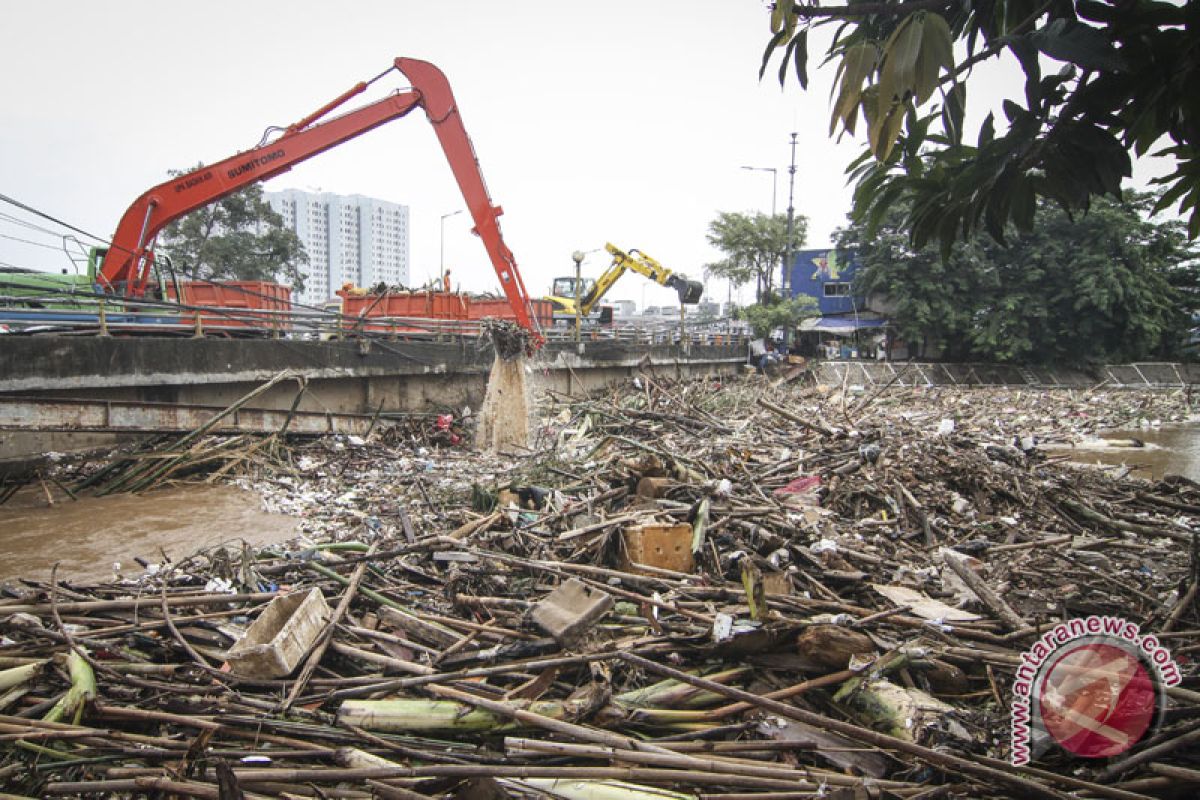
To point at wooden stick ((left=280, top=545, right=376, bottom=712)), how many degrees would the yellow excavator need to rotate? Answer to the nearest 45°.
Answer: approximately 90° to its right

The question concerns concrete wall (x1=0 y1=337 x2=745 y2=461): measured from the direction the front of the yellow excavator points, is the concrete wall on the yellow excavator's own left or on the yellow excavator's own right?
on the yellow excavator's own right

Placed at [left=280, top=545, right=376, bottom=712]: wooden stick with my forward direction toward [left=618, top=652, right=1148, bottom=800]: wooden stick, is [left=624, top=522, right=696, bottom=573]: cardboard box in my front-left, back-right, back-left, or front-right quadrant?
front-left

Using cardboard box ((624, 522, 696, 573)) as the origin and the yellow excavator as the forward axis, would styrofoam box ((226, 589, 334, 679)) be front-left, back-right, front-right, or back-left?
back-left

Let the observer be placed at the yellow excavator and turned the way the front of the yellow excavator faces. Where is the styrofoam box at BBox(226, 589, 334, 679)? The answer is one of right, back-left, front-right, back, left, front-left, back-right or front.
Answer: right

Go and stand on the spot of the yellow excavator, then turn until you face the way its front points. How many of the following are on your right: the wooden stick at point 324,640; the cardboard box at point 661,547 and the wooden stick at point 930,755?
3

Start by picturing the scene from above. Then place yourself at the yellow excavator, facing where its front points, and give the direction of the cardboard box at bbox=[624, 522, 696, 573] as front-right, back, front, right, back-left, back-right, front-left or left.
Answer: right

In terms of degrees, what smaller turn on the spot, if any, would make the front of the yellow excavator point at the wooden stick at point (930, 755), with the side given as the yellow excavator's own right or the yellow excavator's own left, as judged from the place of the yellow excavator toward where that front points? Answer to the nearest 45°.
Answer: approximately 90° to the yellow excavator's own right

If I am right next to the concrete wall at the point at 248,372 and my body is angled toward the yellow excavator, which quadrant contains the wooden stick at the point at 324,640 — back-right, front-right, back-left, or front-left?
back-right

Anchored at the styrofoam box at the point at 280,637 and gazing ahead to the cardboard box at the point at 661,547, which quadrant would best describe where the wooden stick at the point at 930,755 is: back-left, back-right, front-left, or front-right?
front-right

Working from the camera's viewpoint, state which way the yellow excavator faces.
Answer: facing to the right of the viewer
